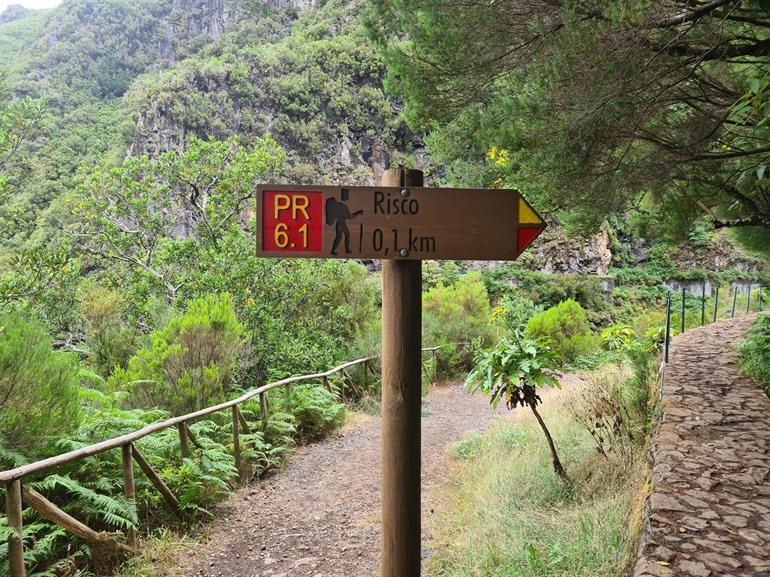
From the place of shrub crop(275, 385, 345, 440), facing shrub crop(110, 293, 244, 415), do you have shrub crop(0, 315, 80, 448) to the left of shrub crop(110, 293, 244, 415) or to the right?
left

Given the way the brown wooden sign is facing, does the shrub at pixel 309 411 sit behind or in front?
behind

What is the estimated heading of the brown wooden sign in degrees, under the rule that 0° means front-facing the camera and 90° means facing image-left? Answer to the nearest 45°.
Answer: approximately 0°

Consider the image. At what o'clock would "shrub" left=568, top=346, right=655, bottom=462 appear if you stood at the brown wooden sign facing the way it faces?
The shrub is roughly at 7 o'clock from the brown wooden sign.

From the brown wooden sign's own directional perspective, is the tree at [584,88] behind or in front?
behind

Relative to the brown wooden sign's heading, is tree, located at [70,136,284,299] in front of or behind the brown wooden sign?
behind
